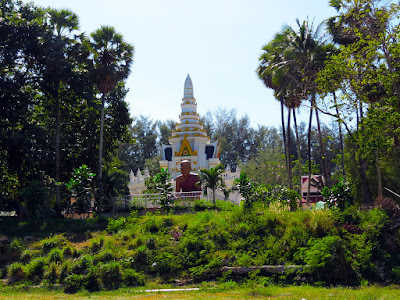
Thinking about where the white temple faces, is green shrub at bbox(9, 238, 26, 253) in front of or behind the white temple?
in front

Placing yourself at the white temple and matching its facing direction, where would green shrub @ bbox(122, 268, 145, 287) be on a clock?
The green shrub is roughly at 12 o'clock from the white temple.

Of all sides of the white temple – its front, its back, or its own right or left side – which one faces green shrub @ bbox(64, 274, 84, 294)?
front

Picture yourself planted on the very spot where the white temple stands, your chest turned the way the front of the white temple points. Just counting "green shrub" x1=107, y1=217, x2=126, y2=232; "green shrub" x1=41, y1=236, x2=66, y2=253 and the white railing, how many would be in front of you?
3

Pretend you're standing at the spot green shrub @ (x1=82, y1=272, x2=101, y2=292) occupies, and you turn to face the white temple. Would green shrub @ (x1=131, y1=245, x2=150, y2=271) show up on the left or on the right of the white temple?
right

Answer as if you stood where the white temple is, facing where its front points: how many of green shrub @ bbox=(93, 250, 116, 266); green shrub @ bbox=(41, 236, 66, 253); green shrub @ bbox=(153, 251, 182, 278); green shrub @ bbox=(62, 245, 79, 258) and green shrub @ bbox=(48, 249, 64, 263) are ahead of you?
5

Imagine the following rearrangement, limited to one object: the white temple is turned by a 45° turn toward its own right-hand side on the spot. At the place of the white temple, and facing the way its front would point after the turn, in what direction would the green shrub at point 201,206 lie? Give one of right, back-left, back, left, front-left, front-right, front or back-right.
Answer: front-left

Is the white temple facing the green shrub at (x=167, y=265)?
yes

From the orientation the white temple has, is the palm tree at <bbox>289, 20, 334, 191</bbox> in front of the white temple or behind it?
in front

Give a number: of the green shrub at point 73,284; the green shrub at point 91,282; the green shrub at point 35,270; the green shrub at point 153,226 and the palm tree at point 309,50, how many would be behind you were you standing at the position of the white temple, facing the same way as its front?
0

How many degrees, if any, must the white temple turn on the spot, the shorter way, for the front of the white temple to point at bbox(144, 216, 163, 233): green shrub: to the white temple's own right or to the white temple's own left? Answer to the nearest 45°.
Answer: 0° — it already faces it

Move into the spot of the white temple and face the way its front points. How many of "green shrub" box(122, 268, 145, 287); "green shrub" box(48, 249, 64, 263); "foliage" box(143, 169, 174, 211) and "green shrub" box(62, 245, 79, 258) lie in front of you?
4

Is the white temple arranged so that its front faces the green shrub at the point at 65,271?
yes

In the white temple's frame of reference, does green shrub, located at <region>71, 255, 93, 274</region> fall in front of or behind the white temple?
in front

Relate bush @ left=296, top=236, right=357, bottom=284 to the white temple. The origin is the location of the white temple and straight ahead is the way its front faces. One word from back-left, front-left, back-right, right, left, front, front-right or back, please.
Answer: front

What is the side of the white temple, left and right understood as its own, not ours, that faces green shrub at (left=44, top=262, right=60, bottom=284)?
front

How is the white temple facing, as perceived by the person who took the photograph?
facing the viewer

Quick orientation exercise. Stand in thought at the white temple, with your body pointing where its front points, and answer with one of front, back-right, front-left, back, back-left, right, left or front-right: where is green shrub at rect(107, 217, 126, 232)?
front

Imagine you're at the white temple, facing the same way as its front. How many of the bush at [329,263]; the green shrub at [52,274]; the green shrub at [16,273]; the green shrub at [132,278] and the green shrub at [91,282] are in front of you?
5

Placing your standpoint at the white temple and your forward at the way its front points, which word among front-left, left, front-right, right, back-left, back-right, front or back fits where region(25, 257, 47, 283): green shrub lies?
front
